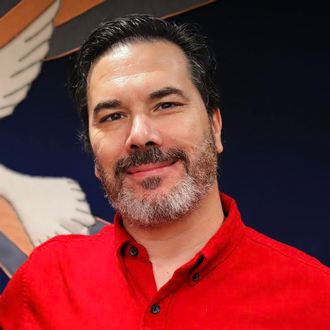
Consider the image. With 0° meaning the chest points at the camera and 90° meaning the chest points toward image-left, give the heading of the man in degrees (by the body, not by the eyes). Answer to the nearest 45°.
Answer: approximately 0°
